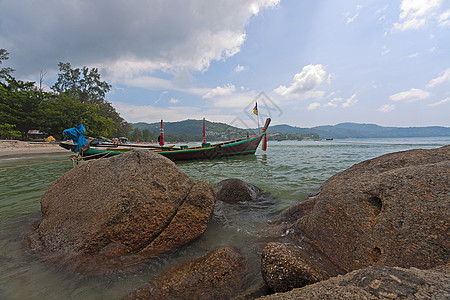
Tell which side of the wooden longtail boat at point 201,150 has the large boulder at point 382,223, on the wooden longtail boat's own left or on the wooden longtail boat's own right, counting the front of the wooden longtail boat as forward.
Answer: on the wooden longtail boat's own right

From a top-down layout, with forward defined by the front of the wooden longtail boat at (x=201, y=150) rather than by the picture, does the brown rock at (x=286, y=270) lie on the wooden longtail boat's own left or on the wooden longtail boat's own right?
on the wooden longtail boat's own right

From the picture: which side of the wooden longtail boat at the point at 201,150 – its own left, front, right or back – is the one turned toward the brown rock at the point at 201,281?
right

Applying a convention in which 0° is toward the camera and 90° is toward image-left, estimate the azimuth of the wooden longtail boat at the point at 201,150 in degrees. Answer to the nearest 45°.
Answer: approximately 270°

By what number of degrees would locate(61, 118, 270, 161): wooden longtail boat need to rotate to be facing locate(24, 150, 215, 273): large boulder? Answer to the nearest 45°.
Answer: approximately 90° to its right

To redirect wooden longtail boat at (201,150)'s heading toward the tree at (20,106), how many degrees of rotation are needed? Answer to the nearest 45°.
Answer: approximately 135° to its left

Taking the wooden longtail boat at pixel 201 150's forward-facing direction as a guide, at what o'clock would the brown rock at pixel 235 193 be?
The brown rock is roughly at 3 o'clock from the wooden longtail boat.

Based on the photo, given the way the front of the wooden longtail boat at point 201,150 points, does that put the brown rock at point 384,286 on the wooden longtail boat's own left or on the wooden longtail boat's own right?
on the wooden longtail boat's own right
